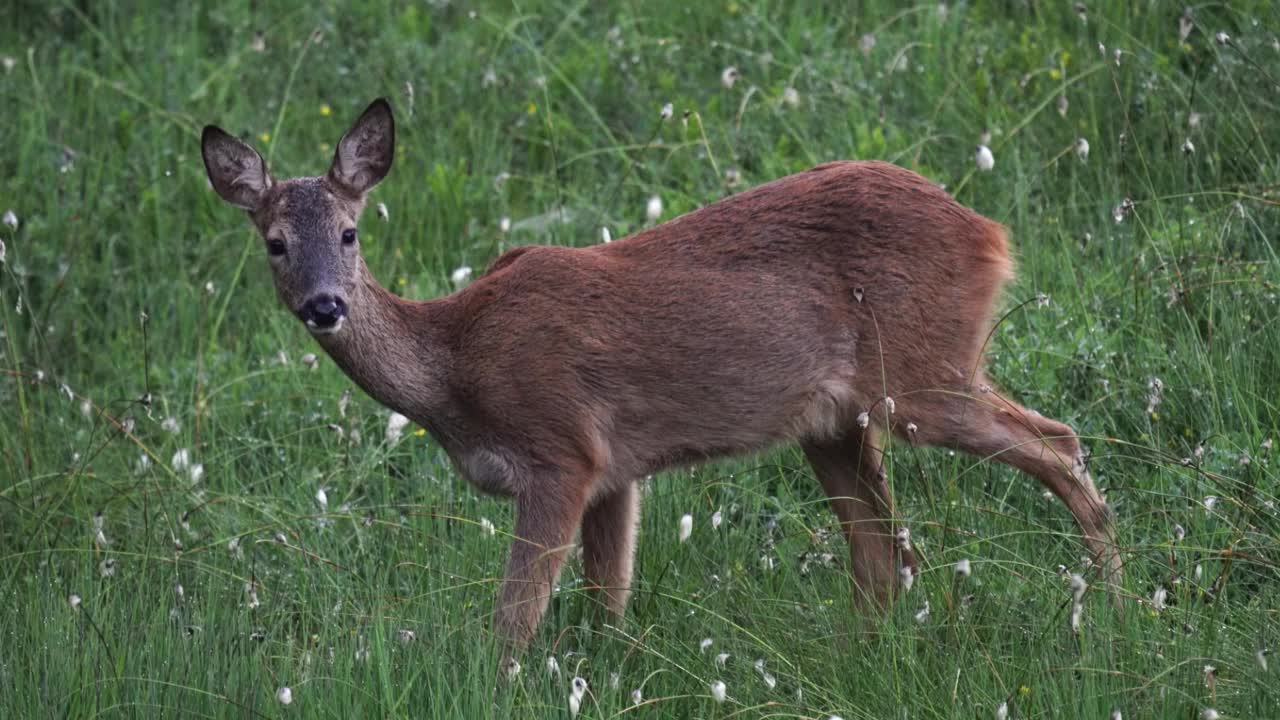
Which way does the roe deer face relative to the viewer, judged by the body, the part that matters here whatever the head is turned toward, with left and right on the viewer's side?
facing to the left of the viewer

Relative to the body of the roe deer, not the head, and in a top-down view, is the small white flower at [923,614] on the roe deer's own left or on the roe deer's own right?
on the roe deer's own left

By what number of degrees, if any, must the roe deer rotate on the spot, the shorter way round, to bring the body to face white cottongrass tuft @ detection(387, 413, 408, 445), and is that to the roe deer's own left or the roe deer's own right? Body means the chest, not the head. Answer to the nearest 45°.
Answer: approximately 45° to the roe deer's own right

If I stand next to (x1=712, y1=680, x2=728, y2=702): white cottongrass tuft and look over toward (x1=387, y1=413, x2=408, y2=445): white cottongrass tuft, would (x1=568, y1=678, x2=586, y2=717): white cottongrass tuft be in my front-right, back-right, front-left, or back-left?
front-left

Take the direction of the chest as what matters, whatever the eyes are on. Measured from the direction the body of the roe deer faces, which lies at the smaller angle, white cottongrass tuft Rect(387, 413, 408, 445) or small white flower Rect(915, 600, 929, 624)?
the white cottongrass tuft

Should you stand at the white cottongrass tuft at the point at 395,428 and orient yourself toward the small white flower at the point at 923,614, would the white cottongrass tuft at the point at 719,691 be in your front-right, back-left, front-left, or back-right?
front-right

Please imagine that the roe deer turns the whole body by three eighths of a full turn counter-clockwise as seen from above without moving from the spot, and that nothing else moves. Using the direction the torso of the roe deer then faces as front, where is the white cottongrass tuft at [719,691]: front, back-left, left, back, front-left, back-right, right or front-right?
front-right
